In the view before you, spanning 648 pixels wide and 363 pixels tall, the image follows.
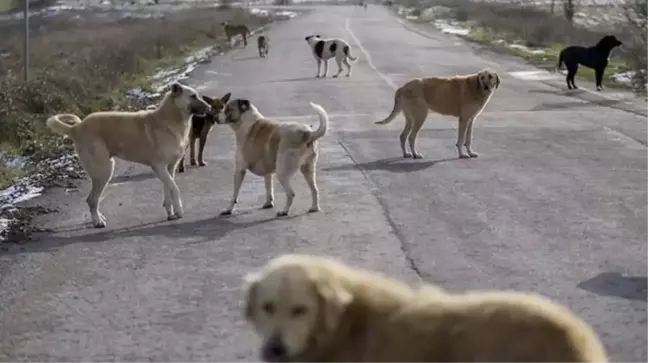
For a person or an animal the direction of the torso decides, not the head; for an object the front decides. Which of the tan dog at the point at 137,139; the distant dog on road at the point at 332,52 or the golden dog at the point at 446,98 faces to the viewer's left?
the distant dog on road

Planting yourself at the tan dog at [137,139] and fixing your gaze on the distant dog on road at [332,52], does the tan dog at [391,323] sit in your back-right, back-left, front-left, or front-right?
back-right

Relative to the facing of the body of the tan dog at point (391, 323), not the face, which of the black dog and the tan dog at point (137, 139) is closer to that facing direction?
the tan dog

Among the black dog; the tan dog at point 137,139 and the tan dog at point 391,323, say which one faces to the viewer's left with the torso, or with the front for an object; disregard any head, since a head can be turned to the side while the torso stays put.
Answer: the tan dog at point 391,323

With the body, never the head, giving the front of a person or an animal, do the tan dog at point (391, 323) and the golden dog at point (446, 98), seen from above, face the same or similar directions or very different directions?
very different directions

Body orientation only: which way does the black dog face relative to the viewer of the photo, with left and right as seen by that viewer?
facing to the right of the viewer

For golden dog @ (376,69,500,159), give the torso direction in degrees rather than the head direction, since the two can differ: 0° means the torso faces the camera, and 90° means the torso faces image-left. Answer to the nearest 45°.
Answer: approximately 270°

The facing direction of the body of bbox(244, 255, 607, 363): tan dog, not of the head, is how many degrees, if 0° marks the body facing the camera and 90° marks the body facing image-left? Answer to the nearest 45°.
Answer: approximately 90°

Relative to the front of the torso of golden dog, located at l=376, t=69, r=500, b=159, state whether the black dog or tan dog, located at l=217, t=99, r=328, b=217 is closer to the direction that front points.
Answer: the black dog
